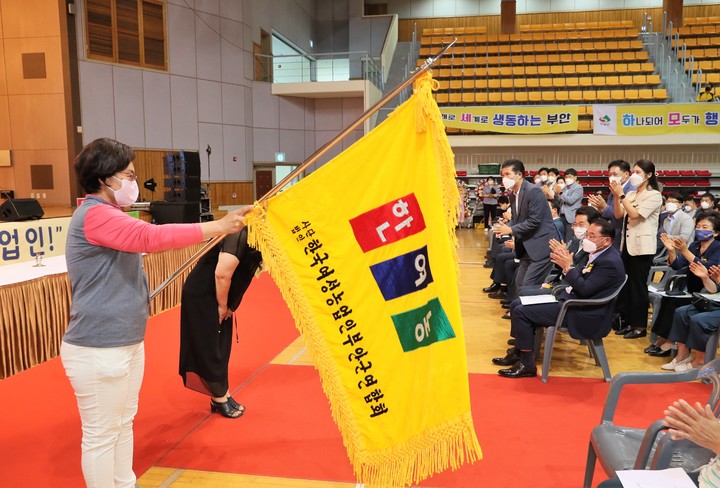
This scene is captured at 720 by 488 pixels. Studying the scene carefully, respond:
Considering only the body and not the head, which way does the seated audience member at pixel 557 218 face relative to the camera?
to the viewer's left

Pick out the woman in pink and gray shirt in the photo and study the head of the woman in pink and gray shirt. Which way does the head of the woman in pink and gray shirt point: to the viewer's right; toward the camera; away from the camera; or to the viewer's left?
to the viewer's right

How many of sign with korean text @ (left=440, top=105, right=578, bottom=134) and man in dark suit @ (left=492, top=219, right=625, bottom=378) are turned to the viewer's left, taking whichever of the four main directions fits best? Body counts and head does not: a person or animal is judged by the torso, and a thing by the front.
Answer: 1

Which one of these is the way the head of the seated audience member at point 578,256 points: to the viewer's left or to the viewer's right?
to the viewer's left

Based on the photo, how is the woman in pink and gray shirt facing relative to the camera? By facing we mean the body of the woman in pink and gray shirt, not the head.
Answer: to the viewer's right

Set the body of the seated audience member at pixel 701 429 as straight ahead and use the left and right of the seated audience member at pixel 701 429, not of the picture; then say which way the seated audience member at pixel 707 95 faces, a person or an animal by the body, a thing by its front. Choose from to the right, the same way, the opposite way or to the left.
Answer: to the left

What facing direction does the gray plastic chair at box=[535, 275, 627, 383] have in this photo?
to the viewer's left

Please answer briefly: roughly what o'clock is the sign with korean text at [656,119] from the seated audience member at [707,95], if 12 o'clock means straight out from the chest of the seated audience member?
The sign with korean text is roughly at 2 o'clock from the seated audience member.

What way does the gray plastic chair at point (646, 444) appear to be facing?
to the viewer's left

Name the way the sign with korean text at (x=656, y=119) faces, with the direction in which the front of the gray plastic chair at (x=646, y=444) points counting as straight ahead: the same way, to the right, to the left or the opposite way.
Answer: to the left
